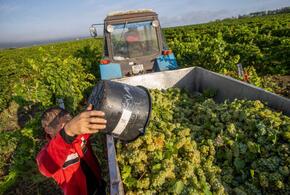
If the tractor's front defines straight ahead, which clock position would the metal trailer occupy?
The metal trailer is roughly at 5 o'clock from the tractor.

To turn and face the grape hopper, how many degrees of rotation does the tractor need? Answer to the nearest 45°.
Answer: approximately 180°

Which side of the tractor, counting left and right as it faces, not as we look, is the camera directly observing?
back
